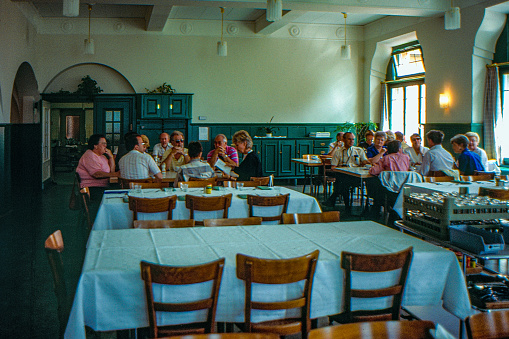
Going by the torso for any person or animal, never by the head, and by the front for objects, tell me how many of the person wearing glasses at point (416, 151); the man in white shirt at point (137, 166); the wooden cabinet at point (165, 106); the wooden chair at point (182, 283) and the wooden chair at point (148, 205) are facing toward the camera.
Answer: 2

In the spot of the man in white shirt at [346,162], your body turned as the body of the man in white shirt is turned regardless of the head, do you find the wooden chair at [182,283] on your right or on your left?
on your right

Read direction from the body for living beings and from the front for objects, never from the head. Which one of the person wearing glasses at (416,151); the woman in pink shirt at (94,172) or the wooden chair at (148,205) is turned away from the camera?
the wooden chair

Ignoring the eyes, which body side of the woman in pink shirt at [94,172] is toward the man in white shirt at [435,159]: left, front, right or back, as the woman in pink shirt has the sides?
front

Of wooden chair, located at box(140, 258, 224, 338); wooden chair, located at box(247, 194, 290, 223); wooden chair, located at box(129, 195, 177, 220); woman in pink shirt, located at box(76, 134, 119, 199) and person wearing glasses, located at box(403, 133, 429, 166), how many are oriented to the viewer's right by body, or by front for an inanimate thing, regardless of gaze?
1

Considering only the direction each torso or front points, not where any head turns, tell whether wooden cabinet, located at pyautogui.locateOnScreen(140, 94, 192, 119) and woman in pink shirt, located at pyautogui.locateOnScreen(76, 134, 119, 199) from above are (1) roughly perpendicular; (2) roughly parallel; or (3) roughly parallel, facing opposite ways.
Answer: roughly perpendicular

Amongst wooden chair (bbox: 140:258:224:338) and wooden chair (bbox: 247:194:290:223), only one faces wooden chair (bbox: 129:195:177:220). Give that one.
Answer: wooden chair (bbox: 140:258:224:338)

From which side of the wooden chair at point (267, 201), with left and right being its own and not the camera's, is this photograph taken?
back

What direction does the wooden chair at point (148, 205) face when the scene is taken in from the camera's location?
facing away from the viewer

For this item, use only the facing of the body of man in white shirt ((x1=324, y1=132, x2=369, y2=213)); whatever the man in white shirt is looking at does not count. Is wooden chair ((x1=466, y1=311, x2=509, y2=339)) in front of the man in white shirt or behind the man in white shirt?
in front

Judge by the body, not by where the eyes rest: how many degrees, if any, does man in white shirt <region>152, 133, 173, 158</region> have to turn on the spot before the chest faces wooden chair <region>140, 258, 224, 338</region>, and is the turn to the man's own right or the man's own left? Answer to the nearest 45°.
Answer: approximately 45° to the man's own right

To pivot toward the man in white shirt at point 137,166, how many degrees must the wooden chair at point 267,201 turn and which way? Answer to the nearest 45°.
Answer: approximately 45° to its left

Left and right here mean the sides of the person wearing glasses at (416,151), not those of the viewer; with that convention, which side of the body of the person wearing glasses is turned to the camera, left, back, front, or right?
front

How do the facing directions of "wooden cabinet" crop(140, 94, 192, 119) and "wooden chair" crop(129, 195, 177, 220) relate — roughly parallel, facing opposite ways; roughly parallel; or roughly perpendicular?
roughly parallel, facing opposite ways

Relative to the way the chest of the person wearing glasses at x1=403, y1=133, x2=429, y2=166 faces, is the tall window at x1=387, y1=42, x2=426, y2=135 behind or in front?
behind
